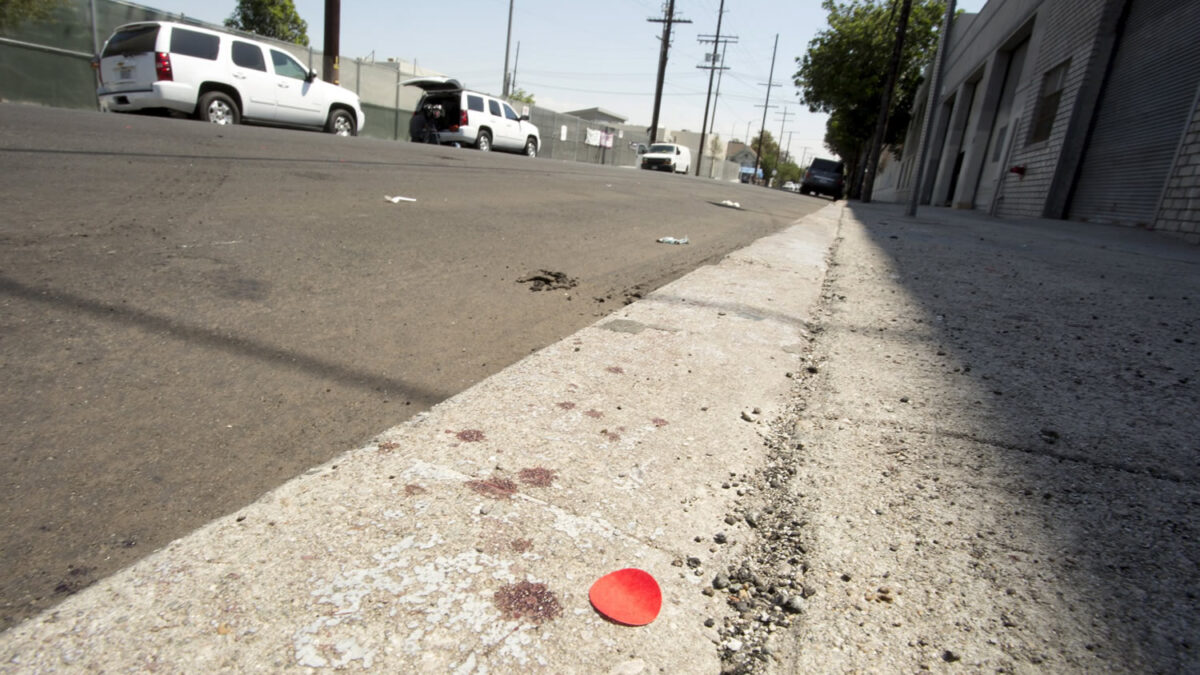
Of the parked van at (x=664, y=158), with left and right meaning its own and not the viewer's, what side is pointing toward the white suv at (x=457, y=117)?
front

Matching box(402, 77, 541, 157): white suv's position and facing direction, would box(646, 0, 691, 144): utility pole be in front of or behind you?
in front

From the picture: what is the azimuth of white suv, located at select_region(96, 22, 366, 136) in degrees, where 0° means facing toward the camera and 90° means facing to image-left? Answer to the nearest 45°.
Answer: approximately 225°

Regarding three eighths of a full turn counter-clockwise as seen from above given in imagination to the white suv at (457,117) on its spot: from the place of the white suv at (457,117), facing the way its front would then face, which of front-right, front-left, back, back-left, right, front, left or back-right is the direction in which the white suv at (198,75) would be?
front-left

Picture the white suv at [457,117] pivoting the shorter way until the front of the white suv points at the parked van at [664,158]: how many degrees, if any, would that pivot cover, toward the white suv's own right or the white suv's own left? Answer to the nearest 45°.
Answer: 0° — it already faces it

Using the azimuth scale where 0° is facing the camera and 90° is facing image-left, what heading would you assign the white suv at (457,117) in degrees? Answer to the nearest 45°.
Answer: approximately 225°

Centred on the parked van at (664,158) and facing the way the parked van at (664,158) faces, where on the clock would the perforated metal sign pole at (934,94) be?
The perforated metal sign pole is roughly at 12 o'clock from the parked van.

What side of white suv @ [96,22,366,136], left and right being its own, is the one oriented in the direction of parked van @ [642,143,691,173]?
front

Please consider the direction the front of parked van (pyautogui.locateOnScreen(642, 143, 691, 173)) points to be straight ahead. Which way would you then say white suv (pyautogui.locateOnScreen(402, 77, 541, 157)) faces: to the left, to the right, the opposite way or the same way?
the opposite way
